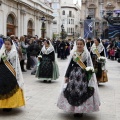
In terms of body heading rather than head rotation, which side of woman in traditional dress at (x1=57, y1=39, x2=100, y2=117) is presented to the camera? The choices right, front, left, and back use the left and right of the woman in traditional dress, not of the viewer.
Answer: front

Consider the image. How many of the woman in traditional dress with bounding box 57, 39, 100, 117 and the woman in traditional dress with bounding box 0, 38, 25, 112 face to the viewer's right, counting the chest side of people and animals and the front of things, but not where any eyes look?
0

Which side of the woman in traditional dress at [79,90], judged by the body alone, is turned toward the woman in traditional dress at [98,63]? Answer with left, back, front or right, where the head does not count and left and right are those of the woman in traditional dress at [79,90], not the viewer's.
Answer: back

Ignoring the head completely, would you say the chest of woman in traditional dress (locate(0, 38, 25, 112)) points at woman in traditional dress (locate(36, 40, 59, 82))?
no

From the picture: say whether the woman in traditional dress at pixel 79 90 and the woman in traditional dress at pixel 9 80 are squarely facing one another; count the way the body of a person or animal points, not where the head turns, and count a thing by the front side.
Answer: no

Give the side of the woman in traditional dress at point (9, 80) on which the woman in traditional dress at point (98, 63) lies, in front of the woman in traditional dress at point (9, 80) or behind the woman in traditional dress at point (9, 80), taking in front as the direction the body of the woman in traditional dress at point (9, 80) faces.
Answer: behind
